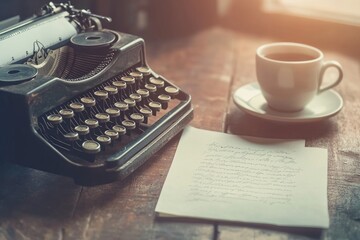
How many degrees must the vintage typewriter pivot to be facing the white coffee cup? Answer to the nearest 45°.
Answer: approximately 45° to its left

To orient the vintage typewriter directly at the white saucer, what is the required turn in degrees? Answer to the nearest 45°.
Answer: approximately 45° to its left

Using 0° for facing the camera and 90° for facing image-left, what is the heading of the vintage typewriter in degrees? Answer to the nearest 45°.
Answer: approximately 315°
